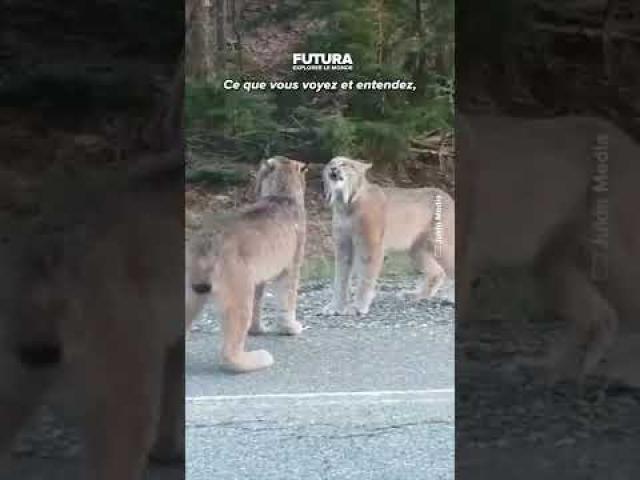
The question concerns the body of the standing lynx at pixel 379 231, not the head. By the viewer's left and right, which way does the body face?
facing the viewer and to the left of the viewer

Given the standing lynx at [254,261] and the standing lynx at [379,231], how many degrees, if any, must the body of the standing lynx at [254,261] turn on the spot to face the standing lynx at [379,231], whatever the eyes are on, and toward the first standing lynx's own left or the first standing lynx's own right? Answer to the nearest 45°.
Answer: approximately 45° to the first standing lynx's own right

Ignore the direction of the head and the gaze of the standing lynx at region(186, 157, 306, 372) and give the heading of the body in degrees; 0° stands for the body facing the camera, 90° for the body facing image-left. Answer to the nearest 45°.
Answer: approximately 225°

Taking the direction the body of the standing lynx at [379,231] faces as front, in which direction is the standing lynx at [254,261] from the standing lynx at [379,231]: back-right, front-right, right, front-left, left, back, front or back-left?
front-right

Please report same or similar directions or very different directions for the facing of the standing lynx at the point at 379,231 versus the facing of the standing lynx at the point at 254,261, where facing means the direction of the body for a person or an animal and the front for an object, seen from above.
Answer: very different directions
